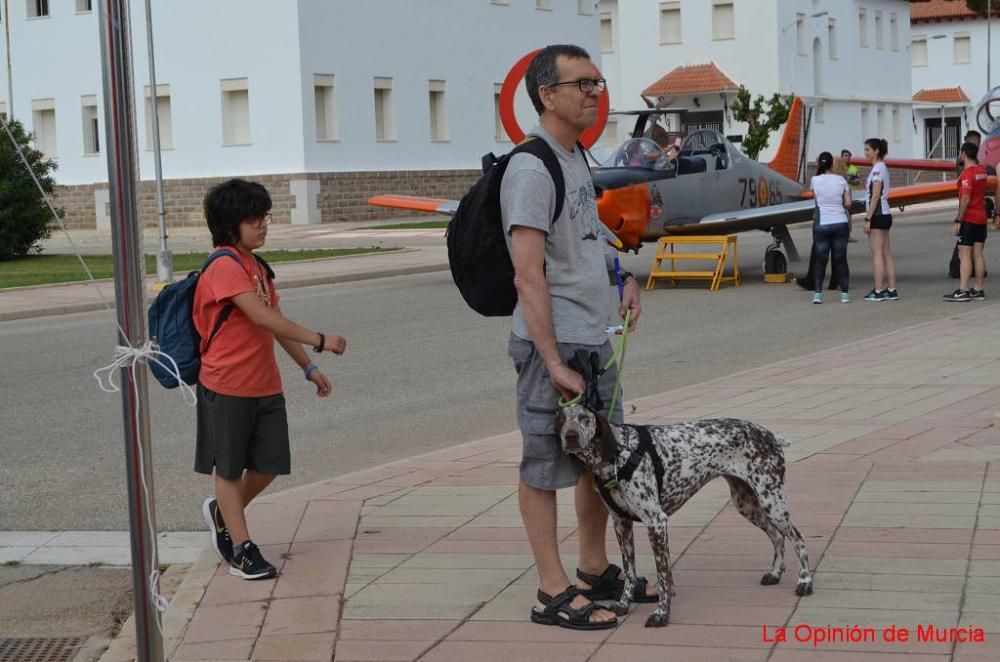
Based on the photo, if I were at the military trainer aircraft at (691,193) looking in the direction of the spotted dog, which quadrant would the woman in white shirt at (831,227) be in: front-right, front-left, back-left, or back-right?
front-left

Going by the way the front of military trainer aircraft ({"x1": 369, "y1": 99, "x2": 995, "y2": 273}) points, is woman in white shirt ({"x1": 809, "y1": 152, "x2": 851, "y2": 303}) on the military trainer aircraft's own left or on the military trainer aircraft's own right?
on the military trainer aircraft's own left

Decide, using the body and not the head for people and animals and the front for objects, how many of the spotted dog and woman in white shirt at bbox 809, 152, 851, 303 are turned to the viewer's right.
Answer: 0

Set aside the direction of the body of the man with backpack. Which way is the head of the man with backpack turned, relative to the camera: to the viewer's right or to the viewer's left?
to the viewer's right

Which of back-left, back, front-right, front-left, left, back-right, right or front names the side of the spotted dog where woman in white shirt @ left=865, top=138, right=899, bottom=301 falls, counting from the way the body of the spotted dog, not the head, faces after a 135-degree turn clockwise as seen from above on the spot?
front

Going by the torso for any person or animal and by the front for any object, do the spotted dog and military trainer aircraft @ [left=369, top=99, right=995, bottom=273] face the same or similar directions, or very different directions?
same or similar directions

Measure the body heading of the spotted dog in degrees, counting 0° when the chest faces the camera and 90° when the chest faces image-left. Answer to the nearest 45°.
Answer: approximately 45°

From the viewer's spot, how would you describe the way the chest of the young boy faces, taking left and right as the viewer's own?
facing to the right of the viewer

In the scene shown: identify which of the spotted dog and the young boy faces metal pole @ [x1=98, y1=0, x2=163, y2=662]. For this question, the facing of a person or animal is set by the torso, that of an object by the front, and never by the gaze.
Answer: the spotted dog

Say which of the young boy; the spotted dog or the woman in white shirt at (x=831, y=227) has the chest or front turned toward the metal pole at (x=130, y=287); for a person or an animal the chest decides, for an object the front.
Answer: the spotted dog

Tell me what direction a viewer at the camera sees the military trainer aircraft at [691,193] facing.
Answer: facing the viewer and to the left of the viewer

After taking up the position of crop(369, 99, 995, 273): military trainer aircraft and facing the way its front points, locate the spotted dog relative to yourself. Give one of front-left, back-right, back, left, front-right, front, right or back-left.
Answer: front-left
